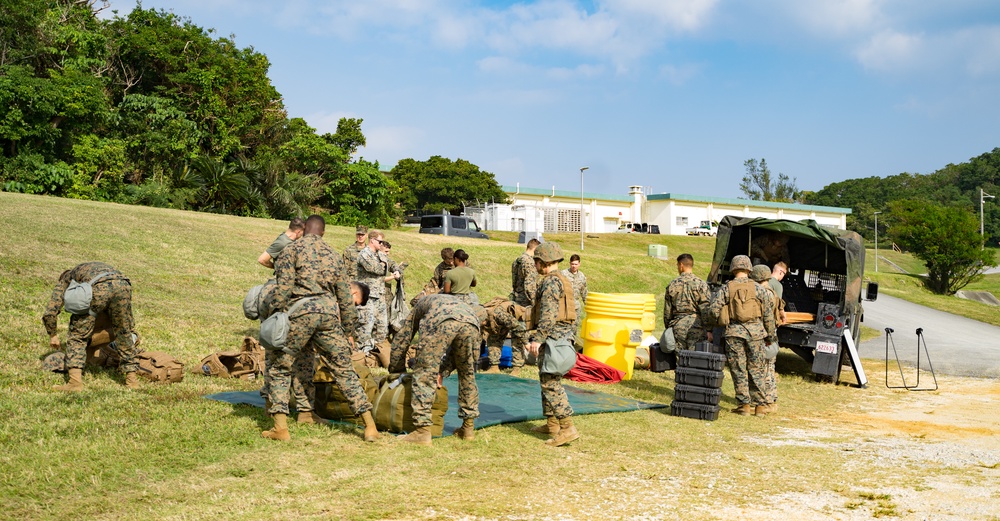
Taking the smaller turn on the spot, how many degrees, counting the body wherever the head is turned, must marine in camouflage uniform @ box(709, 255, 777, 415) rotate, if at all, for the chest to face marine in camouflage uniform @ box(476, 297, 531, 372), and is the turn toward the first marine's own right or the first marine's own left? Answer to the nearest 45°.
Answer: approximately 90° to the first marine's own left

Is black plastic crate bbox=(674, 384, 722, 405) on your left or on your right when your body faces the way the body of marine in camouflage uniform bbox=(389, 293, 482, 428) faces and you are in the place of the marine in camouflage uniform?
on your right

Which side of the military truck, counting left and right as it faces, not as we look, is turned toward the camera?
back

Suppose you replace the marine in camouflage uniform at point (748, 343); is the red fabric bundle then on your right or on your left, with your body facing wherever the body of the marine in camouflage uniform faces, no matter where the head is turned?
on your left

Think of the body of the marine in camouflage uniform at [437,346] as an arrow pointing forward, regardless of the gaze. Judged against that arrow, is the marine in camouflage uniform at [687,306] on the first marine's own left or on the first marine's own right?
on the first marine's own right

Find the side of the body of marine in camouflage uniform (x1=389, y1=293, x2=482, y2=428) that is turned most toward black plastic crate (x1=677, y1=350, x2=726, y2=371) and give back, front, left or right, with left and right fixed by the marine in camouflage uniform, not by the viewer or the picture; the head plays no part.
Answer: right

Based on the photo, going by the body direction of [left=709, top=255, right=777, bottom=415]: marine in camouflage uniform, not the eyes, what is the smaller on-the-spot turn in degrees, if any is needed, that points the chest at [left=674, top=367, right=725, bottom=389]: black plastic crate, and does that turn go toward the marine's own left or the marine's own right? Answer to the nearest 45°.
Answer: approximately 135° to the marine's own left

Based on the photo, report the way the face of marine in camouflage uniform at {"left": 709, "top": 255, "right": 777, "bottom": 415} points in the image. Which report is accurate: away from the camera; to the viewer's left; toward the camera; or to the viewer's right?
away from the camera

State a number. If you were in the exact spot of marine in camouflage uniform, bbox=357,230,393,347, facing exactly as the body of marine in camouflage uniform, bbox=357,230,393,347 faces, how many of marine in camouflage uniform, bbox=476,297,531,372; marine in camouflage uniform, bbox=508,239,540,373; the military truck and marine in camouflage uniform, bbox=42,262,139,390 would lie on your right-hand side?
1

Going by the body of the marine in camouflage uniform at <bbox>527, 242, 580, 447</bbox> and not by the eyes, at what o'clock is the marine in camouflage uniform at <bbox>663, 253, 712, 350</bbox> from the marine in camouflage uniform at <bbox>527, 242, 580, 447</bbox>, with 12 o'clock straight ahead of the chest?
the marine in camouflage uniform at <bbox>663, 253, 712, 350</bbox> is roughly at 4 o'clock from the marine in camouflage uniform at <bbox>527, 242, 580, 447</bbox>.

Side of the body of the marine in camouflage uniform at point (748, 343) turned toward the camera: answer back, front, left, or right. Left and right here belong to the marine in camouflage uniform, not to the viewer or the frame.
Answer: back

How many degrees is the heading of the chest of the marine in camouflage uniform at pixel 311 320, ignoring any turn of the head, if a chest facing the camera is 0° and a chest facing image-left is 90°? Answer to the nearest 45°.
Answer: approximately 180°
